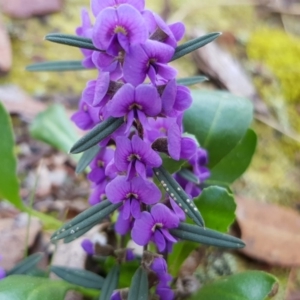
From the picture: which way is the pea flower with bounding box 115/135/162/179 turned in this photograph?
toward the camera
